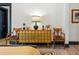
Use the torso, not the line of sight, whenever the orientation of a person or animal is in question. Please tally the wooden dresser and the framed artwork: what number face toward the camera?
2

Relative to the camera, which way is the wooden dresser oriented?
toward the camera

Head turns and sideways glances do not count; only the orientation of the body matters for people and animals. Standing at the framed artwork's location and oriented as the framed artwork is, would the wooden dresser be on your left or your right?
on your right

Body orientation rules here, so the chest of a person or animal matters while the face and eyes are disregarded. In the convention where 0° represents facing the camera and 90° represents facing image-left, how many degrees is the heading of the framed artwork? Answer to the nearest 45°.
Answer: approximately 0°

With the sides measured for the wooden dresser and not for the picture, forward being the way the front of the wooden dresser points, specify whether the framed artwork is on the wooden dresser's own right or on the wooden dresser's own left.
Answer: on the wooden dresser's own left
